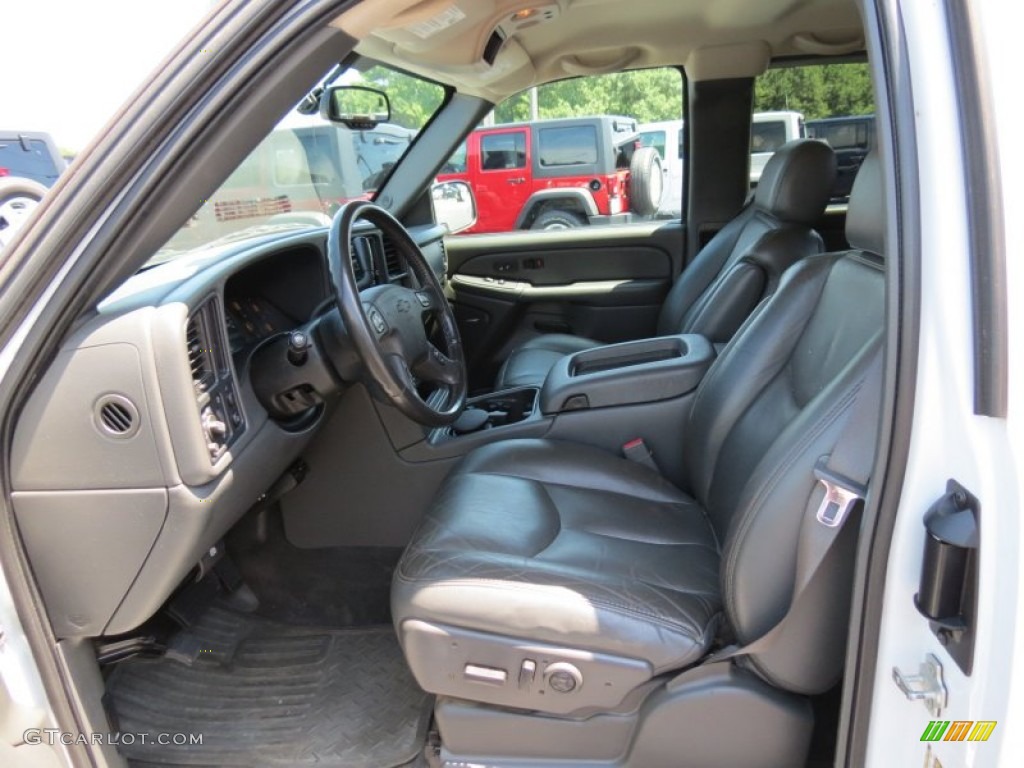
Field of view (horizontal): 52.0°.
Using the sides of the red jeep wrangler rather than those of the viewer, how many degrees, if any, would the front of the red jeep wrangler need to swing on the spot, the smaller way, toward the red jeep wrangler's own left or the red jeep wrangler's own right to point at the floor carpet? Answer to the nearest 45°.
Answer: approximately 135° to the red jeep wrangler's own left

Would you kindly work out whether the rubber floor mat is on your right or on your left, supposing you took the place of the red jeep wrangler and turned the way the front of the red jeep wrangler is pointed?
on your left

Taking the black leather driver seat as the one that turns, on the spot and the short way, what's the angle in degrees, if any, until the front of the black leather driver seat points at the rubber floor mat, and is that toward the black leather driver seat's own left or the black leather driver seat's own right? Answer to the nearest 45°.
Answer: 0° — it already faces it

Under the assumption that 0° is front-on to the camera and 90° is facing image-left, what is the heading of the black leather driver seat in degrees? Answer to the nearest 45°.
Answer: approximately 90°

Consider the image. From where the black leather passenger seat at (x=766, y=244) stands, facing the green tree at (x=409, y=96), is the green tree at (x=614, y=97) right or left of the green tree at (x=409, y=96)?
right

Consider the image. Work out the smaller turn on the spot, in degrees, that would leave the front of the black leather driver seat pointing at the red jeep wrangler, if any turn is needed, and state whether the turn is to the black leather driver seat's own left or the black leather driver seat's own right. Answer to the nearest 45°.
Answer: approximately 90° to the black leather driver seat's own right

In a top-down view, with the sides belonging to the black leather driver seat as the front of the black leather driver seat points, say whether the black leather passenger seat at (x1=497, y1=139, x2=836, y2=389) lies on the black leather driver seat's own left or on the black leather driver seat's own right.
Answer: on the black leather driver seat's own right

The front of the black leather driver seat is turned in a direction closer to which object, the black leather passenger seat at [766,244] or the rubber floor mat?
the rubber floor mat

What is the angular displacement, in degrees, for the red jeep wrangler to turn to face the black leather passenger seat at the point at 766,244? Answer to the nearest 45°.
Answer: approximately 135° to its left

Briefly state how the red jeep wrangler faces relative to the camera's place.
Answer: facing away from the viewer and to the left of the viewer

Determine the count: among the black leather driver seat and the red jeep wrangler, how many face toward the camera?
0
